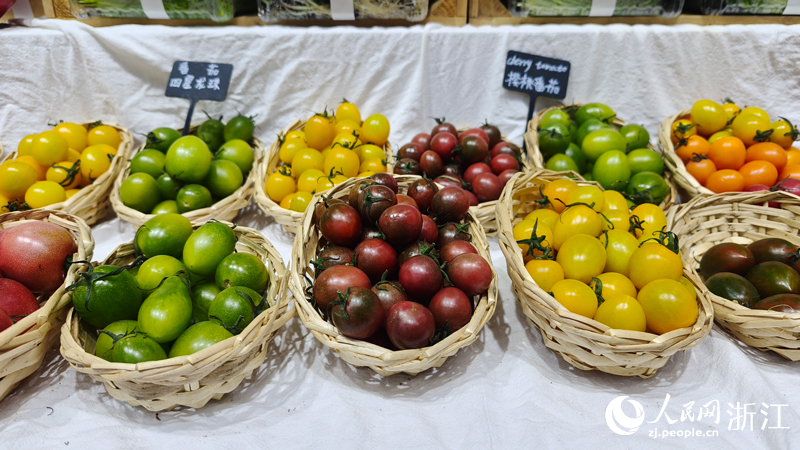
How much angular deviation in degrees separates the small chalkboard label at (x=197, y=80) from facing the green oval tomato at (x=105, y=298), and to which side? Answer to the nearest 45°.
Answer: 0° — it already faces it

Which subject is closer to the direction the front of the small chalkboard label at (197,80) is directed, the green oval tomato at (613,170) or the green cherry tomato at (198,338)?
the green cherry tomato

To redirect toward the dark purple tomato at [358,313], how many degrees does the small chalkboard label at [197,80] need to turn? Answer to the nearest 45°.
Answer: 0° — it already faces it

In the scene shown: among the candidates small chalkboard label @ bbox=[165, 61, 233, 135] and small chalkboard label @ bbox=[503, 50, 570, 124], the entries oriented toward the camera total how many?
2

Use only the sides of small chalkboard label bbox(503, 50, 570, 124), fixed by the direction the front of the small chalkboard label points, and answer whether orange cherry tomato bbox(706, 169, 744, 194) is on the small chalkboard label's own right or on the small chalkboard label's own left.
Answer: on the small chalkboard label's own left

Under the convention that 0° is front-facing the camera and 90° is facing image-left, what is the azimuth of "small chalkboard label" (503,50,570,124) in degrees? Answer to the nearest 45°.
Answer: approximately 0°

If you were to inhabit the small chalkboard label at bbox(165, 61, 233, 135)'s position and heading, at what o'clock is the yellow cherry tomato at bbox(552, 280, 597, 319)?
The yellow cherry tomato is roughly at 11 o'clock from the small chalkboard label.

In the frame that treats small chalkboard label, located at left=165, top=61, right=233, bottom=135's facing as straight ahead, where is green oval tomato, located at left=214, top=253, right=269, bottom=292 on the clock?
The green oval tomato is roughly at 12 o'clock from the small chalkboard label.
